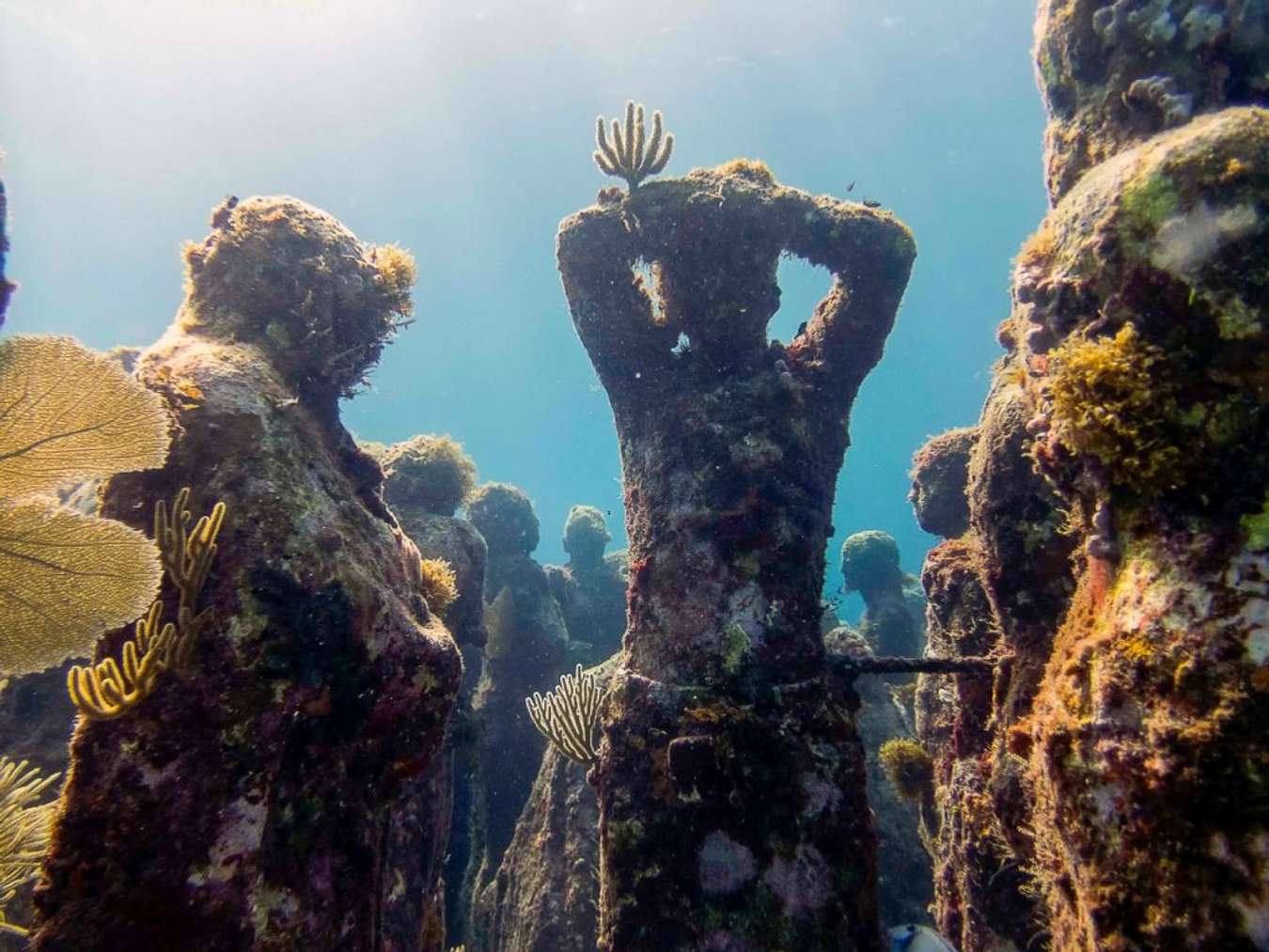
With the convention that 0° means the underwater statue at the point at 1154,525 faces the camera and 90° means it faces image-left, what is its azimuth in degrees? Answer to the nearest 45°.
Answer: approximately 90°

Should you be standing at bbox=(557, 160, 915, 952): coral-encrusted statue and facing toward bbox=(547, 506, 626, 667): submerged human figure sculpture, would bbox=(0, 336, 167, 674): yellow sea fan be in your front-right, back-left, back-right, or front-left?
back-left
